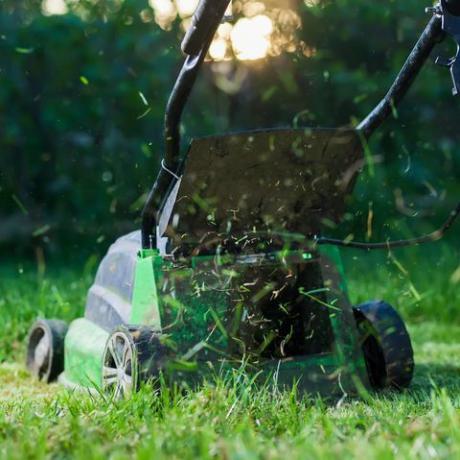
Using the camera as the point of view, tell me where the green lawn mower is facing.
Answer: facing away from the viewer and to the left of the viewer
